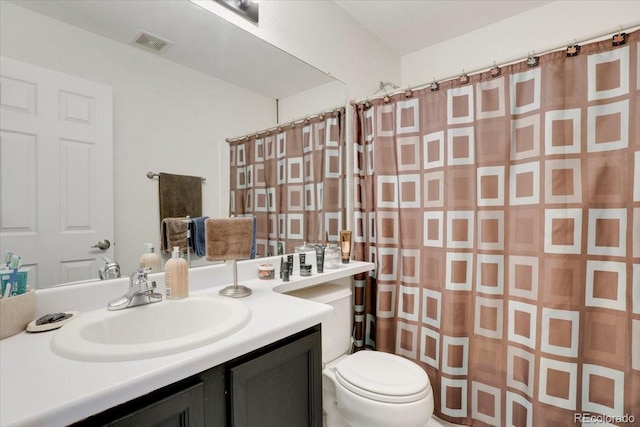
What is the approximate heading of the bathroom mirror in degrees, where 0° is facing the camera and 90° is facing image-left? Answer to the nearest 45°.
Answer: approximately 315°

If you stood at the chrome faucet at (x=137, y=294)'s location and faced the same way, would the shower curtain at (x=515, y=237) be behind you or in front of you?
in front

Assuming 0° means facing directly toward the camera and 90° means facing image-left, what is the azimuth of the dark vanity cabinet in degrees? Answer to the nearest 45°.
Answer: approximately 315°

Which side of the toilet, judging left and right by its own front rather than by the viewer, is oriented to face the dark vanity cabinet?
right

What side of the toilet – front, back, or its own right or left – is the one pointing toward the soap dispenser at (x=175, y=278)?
right
